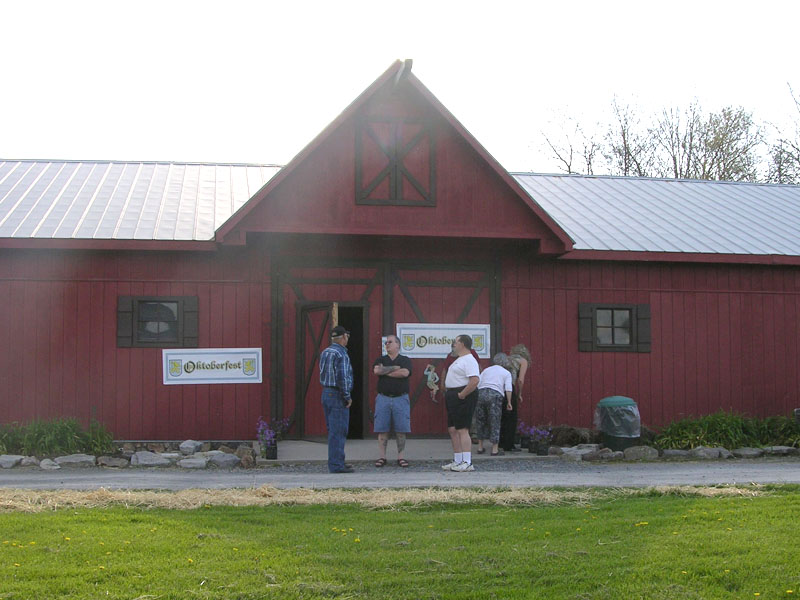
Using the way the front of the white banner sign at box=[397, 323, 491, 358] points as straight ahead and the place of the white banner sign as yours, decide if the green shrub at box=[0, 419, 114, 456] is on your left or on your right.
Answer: on your right

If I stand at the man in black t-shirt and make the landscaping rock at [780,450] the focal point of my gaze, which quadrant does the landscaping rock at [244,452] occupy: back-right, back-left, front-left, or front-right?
back-left

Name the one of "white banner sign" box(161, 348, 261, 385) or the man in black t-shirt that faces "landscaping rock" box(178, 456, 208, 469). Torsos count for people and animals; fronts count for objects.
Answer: the white banner sign

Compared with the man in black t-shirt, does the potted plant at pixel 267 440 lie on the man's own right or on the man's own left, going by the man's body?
on the man's own right

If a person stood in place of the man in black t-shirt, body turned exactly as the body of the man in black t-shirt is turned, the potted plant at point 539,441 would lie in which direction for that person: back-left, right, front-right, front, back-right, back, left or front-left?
back-left
